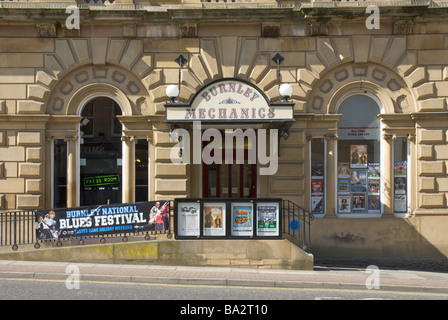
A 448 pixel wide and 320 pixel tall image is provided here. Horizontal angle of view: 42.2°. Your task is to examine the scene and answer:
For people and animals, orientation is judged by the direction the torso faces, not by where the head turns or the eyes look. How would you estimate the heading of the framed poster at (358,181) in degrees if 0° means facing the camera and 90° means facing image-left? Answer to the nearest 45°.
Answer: approximately 0°

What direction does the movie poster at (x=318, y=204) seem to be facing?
toward the camera

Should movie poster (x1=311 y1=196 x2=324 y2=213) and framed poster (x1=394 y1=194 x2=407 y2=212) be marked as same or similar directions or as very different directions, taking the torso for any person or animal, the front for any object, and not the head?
same or similar directions

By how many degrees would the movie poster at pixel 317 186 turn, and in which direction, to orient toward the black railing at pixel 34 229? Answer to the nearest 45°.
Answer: approximately 90° to its right

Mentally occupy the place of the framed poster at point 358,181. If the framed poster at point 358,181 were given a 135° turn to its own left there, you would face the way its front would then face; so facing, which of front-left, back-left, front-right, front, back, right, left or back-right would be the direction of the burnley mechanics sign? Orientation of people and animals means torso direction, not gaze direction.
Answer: back

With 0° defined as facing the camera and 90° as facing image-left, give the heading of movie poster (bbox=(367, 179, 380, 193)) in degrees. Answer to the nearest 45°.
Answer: approximately 0°

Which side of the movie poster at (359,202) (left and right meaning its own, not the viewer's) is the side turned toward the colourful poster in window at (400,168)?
left

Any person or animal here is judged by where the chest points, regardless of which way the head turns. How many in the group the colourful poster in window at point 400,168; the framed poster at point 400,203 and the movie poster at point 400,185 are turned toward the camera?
3

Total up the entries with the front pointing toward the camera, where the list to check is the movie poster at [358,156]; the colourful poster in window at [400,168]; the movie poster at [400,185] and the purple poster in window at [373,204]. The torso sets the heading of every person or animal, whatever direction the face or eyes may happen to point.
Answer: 4

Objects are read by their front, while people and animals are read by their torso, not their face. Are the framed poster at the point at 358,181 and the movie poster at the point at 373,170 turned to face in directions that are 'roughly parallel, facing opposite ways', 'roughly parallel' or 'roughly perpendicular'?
roughly parallel

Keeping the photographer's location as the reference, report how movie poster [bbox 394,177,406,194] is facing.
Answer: facing the viewer

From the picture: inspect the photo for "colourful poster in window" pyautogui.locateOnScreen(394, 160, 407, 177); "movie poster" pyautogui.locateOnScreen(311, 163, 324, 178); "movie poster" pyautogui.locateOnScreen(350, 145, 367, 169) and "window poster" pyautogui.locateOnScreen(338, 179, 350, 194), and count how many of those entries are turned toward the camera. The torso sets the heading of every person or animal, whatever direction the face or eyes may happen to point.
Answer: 4

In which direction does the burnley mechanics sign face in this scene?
toward the camera
